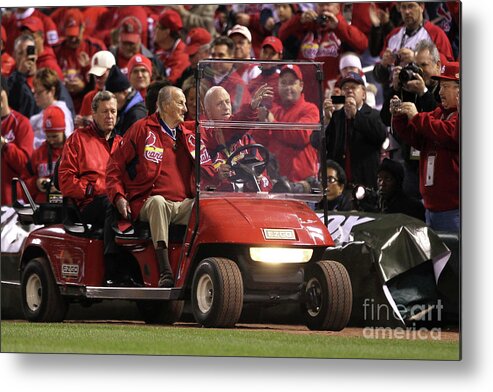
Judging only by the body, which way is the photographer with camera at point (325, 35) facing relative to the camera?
toward the camera

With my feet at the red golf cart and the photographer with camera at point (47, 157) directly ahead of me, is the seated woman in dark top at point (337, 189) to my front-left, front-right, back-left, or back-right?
back-right

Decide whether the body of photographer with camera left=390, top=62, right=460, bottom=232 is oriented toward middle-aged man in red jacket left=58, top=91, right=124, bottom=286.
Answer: yes

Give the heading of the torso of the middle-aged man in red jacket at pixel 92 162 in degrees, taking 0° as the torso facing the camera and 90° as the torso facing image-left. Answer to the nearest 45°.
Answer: approximately 315°

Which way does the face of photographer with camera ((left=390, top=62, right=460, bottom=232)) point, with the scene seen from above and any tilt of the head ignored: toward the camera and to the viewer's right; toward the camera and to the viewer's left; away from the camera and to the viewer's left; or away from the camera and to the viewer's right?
toward the camera and to the viewer's left

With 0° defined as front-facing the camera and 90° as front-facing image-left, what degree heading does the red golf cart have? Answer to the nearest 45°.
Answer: approximately 315°

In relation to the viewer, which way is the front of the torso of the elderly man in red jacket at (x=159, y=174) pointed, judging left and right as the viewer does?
facing the viewer and to the right of the viewer

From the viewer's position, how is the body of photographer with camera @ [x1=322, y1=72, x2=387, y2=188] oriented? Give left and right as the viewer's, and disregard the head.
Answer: facing the viewer and to the left of the viewer
